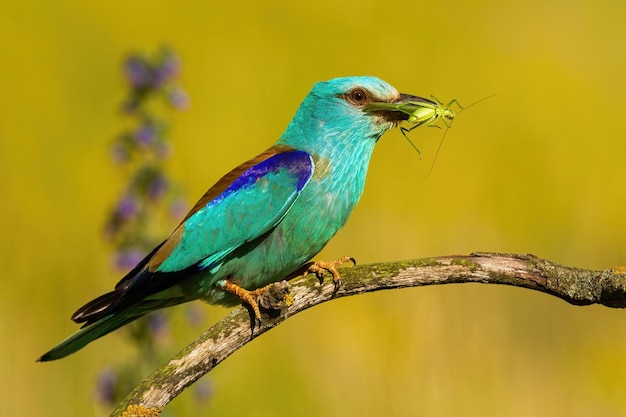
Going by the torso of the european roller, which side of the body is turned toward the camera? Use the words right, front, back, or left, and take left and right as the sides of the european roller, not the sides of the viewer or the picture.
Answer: right

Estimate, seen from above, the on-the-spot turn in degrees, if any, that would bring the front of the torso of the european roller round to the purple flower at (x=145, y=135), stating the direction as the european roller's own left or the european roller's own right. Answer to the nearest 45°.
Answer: approximately 135° to the european roller's own left

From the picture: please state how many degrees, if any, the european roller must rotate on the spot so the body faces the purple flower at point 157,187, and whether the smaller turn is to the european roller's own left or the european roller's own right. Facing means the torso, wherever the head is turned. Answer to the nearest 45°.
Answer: approximately 135° to the european roller's own left
